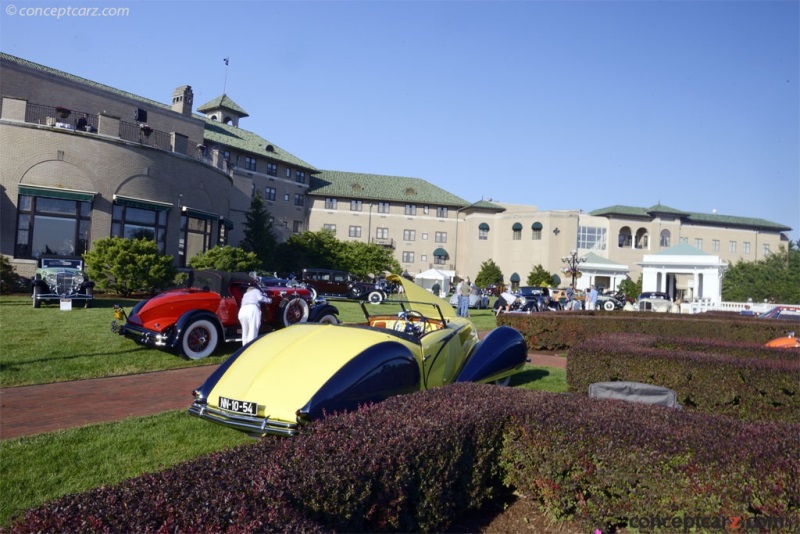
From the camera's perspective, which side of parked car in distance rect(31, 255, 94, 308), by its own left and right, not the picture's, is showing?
front

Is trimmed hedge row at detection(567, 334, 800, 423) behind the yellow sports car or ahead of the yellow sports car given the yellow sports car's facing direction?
ahead

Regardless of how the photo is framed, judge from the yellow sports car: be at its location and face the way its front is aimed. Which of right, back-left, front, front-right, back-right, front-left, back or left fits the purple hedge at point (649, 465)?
right

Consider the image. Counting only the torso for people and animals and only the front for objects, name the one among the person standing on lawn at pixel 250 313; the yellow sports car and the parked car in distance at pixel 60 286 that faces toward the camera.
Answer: the parked car in distance

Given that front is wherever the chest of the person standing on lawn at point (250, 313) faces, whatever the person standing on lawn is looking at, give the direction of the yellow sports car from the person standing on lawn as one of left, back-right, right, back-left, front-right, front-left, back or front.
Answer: back-right

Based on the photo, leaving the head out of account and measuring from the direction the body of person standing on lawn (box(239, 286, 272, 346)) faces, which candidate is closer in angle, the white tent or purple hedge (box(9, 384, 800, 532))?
the white tent

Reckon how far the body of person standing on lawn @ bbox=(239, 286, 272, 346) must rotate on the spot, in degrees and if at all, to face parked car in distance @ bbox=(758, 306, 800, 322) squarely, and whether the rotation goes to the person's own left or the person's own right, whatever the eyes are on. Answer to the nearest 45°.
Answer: approximately 45° to the person's own right

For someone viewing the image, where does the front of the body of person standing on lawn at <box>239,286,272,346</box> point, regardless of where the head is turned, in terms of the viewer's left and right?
facing away from the viewer and to the right of the viewer

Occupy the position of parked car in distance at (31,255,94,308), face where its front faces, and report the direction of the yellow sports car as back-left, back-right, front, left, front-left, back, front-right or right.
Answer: front

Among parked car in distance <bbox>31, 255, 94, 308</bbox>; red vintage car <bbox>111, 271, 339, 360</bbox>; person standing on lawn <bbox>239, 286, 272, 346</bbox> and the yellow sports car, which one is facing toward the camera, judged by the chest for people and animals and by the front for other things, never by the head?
the parked car in distance

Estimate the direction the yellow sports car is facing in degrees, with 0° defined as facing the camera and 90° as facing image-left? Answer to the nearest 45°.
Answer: approximately 225°

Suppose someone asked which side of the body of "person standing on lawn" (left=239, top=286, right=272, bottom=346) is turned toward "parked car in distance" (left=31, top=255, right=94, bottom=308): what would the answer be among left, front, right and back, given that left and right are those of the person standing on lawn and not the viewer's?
left

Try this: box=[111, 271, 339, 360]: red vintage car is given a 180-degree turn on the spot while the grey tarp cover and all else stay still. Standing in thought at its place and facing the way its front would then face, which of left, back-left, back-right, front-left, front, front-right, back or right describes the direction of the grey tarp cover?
left

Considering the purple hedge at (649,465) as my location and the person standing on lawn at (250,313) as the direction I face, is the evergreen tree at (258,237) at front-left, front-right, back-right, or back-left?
front-right

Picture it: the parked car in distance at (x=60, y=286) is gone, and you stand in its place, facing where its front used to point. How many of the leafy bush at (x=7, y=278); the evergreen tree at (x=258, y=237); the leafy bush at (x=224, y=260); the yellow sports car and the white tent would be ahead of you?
1

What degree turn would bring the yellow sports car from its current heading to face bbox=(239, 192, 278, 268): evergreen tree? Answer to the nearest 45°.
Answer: approximately 45° to its left
